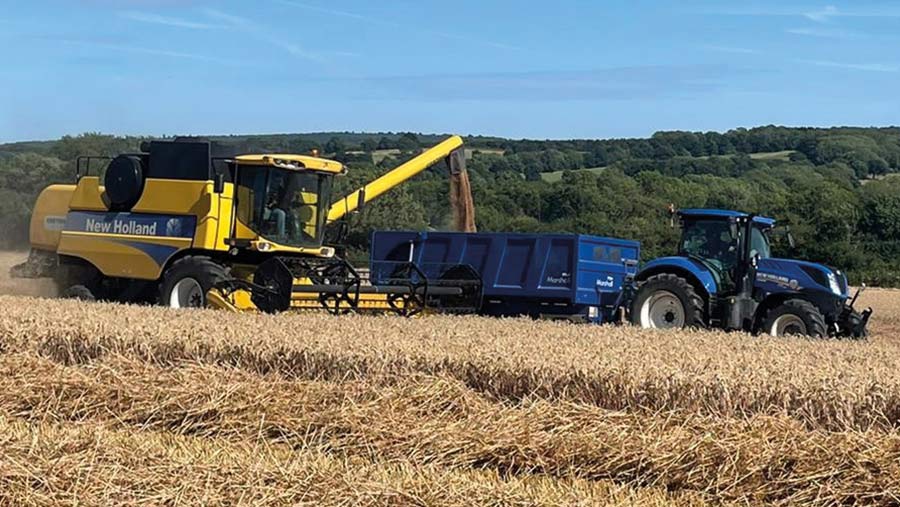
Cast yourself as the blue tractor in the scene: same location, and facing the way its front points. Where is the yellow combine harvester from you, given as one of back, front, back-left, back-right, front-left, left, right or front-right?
back-right

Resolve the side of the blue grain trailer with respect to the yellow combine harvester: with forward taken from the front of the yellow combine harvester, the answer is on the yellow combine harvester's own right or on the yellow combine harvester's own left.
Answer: on the yellow combine harvester's own left

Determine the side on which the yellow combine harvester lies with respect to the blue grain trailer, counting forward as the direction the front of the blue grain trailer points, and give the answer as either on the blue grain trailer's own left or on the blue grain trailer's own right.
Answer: on the blue grain trailer's own right

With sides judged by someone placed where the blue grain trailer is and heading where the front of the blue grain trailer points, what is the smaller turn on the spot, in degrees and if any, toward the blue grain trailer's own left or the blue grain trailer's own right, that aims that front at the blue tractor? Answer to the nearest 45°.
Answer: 0° — it already faces it

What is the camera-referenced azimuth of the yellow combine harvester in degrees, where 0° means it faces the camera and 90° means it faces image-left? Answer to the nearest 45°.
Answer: approximately 315°

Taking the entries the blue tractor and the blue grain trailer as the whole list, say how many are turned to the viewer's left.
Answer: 0

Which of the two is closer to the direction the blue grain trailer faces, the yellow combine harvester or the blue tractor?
the blue tractor

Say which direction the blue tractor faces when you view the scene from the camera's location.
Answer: facing the viewer and to the right of the viewer

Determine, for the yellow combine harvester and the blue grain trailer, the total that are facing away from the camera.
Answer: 0

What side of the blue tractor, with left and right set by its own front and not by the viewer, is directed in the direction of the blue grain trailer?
back
